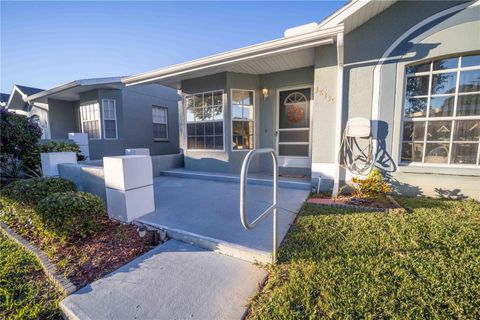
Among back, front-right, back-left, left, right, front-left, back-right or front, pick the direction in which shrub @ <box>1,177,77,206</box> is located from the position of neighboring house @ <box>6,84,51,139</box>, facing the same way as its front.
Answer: front-left

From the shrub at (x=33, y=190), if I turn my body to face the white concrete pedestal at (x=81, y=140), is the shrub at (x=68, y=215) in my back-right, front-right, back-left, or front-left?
back-right

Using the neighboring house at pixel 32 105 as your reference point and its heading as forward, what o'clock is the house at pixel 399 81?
The house is roughly at 10 o'clock from the neighboring house.

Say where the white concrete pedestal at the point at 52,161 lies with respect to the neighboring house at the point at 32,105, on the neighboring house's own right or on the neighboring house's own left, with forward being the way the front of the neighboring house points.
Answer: on the neighboring house's own left

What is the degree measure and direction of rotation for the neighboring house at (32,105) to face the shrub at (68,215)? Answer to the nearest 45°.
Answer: approximately 45° to its left

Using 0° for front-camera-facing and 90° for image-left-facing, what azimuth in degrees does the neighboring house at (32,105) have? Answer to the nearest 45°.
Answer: approximately 45°

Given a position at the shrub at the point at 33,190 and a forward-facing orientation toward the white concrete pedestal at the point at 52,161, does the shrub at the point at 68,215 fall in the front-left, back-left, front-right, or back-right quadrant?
back-right
